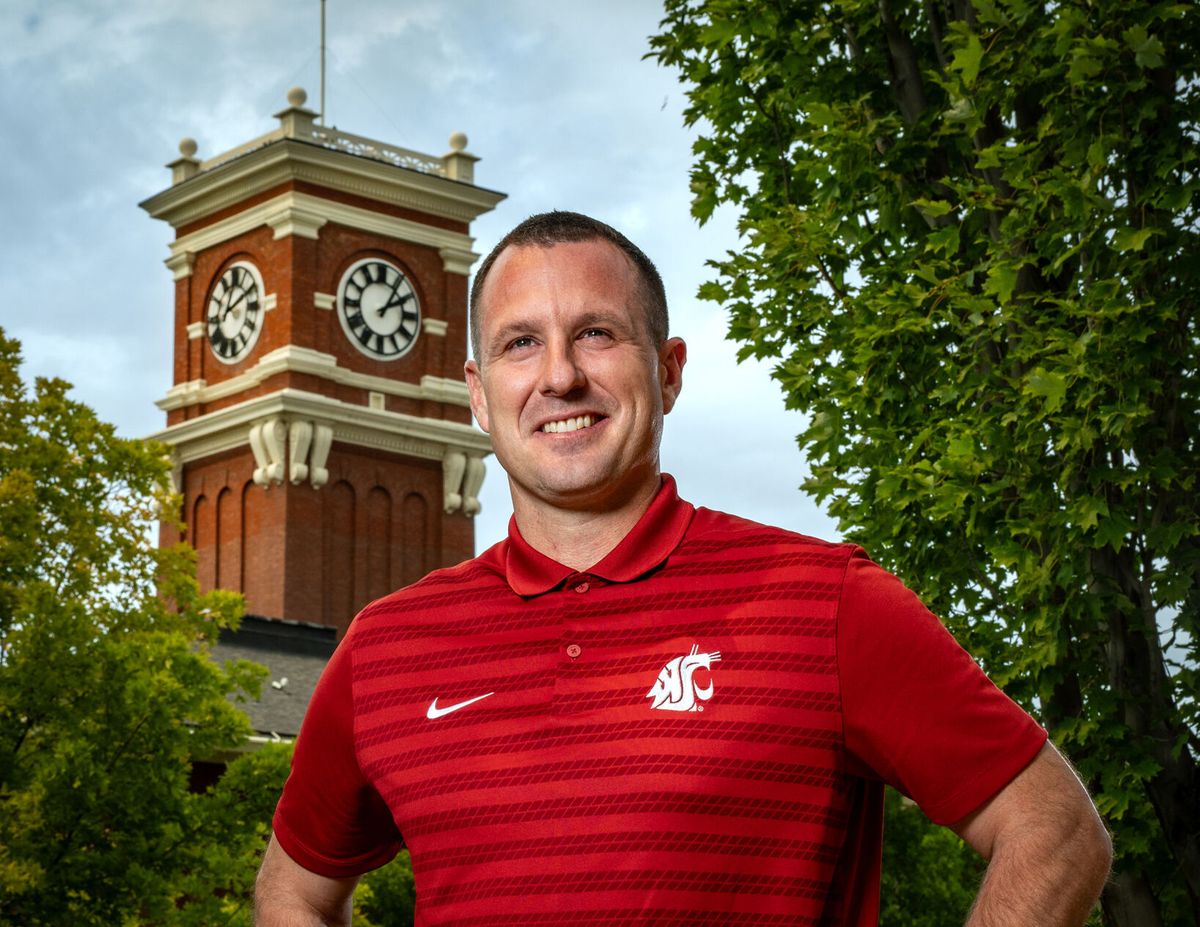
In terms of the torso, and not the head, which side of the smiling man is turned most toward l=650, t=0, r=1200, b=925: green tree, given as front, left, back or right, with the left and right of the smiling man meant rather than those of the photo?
back

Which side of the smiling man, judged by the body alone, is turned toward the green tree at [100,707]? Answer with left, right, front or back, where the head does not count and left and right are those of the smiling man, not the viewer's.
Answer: back

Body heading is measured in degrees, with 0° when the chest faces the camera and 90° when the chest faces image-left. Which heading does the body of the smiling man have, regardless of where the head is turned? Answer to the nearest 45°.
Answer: approximately 0°
